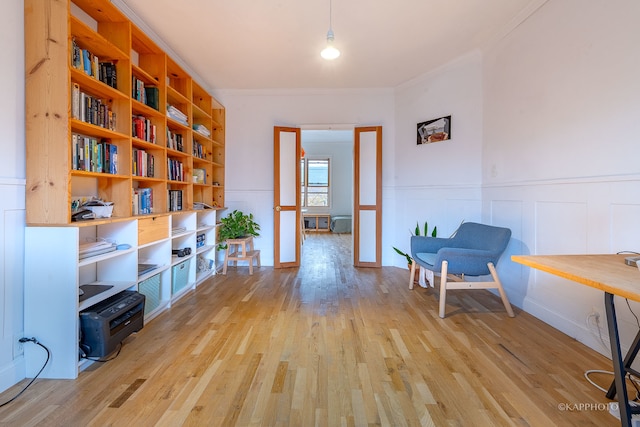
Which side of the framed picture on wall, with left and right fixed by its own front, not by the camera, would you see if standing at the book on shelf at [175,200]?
front

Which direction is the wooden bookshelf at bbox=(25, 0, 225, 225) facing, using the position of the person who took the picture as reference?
facing the viewer and to the right of the viewer

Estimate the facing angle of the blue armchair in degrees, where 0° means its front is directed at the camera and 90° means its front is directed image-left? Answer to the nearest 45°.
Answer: approximately 45°

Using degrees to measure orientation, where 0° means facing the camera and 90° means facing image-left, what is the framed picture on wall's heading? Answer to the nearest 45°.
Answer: approximately 45°

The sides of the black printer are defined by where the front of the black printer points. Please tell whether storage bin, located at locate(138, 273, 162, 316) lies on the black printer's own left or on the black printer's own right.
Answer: on the black printer's own left

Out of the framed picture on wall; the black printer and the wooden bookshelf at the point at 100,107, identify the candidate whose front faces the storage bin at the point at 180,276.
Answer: the framed picture on wall

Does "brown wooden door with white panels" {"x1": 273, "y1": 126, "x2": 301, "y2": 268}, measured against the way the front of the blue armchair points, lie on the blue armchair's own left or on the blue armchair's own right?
on the blue armchair's own right

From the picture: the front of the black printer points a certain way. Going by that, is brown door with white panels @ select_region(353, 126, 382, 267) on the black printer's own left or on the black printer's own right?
on the black printer's own left

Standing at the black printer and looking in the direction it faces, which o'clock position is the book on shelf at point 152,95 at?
The book on shelf is roughly at 8 o'clock from the black printer.

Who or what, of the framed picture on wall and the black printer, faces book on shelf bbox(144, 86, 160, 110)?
the framed picture on wall

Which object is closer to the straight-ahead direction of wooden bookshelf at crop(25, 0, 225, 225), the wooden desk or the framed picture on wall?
the wooden desk
